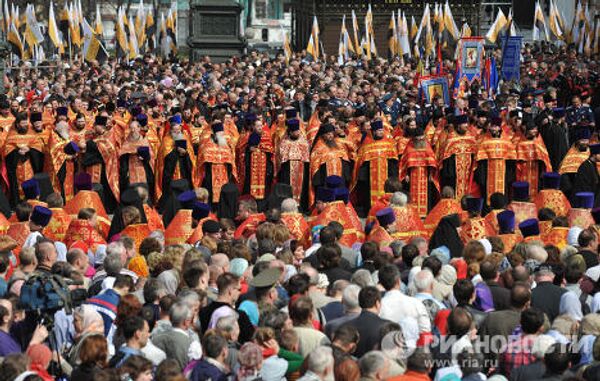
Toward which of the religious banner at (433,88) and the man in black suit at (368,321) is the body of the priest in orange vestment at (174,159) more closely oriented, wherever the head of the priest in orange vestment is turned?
the man in black suit

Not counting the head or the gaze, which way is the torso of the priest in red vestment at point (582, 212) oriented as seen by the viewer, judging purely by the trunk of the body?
away from the camera

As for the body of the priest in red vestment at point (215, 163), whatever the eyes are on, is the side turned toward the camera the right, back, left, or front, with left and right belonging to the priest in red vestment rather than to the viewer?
front

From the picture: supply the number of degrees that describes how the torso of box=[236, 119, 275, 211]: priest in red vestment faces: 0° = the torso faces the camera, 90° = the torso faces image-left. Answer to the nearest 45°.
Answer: approximately 0°

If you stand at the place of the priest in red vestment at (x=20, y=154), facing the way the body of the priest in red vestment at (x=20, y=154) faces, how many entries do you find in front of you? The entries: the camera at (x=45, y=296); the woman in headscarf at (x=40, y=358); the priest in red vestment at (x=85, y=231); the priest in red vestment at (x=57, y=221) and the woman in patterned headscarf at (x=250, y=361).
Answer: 5

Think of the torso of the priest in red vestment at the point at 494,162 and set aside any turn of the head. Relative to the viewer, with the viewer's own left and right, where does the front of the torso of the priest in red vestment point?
facing the viewer

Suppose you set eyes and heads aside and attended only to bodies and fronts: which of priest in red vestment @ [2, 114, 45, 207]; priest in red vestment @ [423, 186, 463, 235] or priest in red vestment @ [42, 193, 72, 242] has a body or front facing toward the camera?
priest in red vestment @ [2, 114, 45, 207]

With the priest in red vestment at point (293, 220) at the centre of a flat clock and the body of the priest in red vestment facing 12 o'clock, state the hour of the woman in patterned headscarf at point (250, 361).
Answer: The woman in patterned headscarf is roughly at 6 o'clock from the priest in red vestment.

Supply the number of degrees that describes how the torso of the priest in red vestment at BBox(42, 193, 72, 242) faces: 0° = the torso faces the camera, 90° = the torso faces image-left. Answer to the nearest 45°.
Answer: approximately 180°

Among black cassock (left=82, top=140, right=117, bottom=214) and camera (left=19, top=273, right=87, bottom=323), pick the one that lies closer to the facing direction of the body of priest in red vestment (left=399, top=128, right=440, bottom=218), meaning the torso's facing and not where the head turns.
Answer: the camera

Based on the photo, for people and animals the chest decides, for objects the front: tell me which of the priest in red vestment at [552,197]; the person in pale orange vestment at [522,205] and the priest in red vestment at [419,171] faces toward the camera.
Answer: the priest in red vestment at [419,171]

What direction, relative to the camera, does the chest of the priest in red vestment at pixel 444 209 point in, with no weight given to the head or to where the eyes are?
away from the camera
